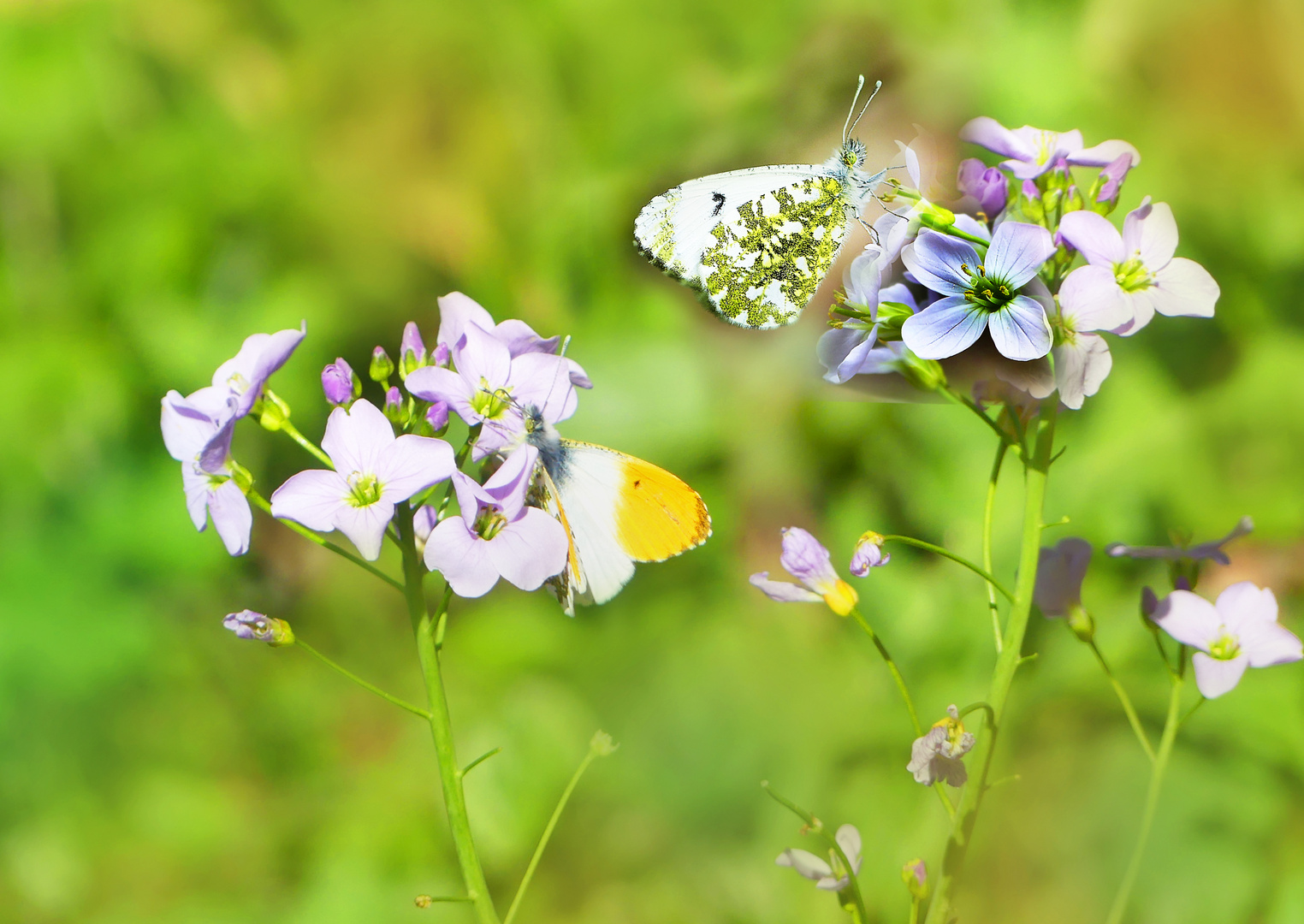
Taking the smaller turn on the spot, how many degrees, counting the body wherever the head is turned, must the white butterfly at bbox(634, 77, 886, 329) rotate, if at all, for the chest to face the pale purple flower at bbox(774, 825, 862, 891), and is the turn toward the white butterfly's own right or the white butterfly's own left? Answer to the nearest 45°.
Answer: approximately 90° to the white butterfly's own right

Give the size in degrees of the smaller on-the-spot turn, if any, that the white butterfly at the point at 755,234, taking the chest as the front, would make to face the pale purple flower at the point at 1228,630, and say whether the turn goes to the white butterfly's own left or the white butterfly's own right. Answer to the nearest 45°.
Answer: approximately 45° to the white butterfly's own right

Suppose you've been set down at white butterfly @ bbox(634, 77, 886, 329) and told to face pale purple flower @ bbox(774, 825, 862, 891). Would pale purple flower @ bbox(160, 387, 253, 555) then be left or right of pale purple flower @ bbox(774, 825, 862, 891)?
right

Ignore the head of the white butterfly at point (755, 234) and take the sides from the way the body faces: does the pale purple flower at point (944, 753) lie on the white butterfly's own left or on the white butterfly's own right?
on the white butterfly's own right

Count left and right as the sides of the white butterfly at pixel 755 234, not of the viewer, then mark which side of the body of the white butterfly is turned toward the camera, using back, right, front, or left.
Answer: right

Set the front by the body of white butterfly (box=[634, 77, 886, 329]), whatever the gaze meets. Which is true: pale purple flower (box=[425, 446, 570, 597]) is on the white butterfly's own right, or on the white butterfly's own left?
on the white butterfly's own right
